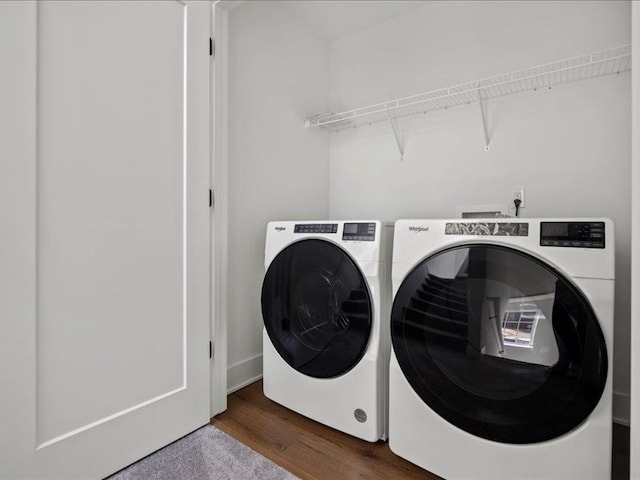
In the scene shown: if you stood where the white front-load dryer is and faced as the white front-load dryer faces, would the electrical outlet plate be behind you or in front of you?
behind

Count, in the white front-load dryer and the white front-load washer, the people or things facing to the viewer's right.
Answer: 0

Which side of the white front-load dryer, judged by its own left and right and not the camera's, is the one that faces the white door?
right

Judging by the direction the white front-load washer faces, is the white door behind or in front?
in front

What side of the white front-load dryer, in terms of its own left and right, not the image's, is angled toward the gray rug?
right

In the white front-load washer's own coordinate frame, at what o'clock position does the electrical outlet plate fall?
The electrical outlet plate is roughly at 7 o'clock from the white front-load washer.

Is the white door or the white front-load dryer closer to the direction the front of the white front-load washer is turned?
the white door

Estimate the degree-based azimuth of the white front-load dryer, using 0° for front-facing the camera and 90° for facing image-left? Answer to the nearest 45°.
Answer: approximately 0°

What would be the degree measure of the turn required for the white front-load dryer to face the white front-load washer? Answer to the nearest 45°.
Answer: approximately 90° to its right
